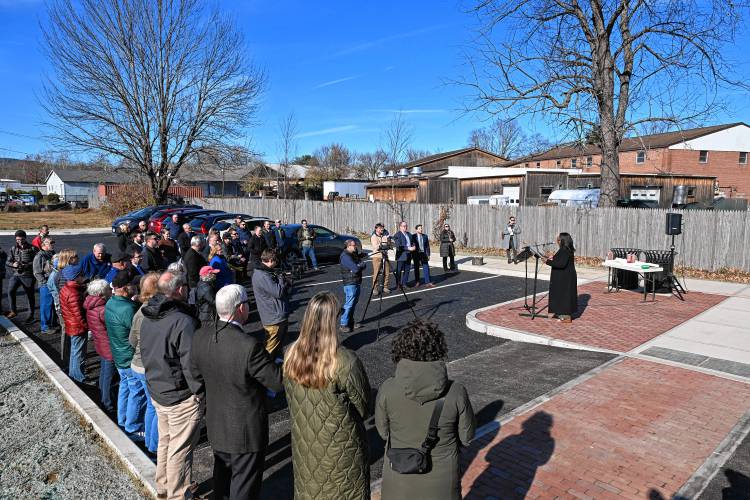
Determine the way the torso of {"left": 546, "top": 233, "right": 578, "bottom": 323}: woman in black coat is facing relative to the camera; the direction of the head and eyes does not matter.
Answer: to the viewer's left

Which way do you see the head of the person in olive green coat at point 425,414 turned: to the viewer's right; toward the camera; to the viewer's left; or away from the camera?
away from the camera

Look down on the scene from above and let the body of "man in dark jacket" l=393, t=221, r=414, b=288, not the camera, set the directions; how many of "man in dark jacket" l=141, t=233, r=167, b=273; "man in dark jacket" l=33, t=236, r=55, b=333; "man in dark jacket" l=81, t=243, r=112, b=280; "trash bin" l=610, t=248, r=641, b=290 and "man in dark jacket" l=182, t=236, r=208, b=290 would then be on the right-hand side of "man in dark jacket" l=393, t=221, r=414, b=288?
4

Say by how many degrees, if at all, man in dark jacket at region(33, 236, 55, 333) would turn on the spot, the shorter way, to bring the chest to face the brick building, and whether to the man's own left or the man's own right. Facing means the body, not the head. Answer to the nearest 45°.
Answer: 0° — they already face it

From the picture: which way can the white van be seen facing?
to the viewer's left

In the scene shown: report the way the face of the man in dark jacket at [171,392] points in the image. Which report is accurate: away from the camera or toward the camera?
away from the camera

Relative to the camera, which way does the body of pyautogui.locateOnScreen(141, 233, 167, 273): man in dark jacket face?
to the viewer's right

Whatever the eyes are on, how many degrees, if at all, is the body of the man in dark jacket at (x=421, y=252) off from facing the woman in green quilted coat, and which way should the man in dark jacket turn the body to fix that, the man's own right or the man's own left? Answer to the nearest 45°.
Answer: approximately 45° to the man's own right

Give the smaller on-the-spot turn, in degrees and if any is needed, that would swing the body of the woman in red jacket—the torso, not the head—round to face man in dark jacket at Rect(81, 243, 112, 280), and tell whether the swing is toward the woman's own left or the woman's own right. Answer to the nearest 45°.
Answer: approximately 90° to the woman's own left

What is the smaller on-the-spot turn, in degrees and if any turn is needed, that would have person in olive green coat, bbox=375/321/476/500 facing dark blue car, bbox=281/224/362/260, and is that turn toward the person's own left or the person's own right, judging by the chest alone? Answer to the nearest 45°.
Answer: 0° — they already face it
